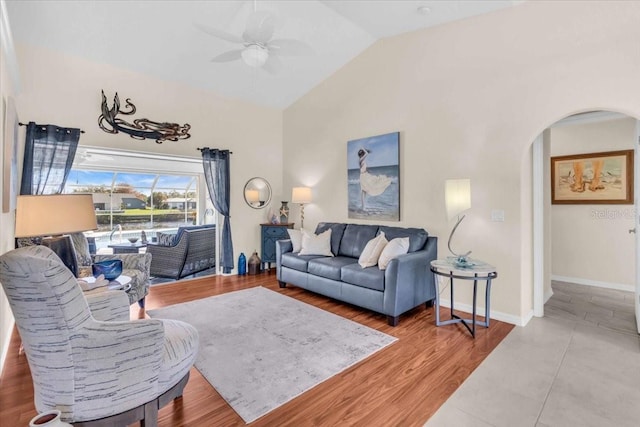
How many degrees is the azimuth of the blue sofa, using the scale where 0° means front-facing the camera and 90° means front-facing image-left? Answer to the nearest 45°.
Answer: approximately 45°

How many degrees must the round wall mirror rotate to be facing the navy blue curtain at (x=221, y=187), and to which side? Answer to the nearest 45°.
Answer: approximately 90° to its right

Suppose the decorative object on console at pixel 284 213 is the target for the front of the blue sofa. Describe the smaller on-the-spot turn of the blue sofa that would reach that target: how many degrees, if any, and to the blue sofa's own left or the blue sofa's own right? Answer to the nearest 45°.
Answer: approximately 90° to the blue sofa's own right

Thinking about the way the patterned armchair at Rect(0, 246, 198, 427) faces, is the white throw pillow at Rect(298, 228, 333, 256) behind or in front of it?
in front

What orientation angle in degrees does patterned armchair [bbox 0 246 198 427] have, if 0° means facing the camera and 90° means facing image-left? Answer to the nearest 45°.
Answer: approximately 225°

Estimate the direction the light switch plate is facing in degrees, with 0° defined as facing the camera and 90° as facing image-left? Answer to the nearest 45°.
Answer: approximately 0°

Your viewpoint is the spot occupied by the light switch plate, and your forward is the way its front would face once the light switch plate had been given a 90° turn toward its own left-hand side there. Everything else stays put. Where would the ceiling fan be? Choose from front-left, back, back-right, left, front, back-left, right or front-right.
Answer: back-right

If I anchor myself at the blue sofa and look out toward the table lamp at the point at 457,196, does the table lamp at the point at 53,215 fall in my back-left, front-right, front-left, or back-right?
back-right

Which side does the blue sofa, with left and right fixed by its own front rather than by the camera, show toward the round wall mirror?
right

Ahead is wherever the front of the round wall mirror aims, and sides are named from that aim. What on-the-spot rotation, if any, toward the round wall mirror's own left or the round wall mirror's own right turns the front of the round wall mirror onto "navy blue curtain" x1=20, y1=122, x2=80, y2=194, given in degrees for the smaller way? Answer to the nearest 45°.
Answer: approximately 90° to the round wall mirror's own right

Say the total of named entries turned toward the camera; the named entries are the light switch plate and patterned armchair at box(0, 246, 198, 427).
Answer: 1
